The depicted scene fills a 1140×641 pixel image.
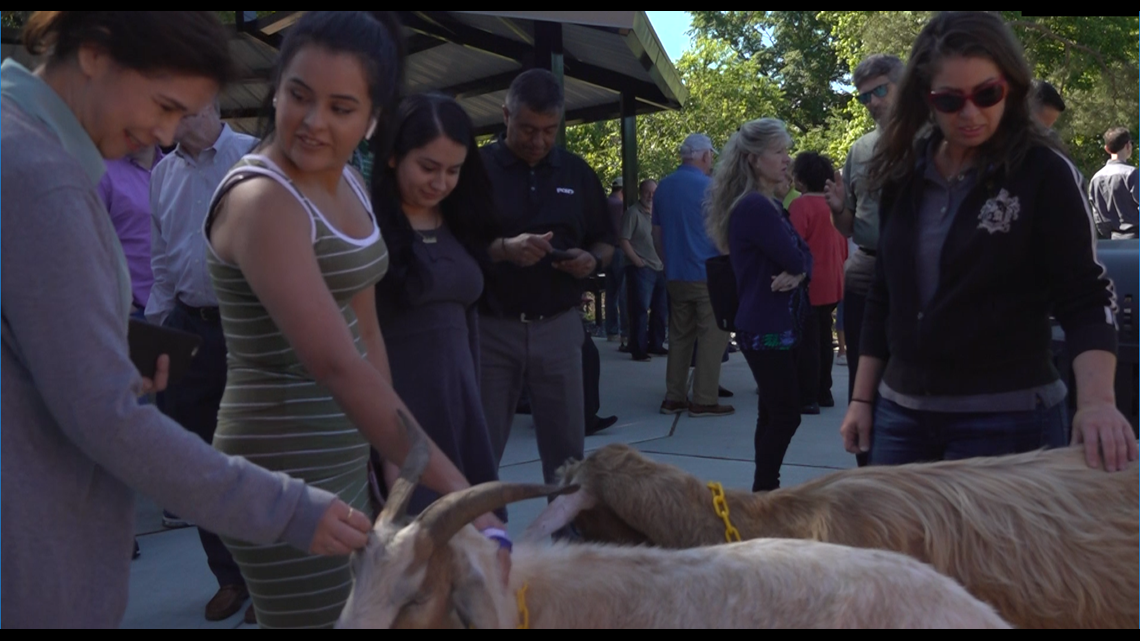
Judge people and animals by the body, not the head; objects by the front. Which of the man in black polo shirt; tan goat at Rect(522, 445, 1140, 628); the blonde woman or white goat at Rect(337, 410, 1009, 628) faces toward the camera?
the man in black polo shirt

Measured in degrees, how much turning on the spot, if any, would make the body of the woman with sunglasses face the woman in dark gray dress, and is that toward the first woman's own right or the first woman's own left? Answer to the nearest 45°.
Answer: approximately 45° to the first woman's own right

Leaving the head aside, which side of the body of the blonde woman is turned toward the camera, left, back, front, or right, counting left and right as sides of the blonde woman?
right

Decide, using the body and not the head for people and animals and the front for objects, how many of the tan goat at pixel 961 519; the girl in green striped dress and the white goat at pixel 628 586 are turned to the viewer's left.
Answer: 2

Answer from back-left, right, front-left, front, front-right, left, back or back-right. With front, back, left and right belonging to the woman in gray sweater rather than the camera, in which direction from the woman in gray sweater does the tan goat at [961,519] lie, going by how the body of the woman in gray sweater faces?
front

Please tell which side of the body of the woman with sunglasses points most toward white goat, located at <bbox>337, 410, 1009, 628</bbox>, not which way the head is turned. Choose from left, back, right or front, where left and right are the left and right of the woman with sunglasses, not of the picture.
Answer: front

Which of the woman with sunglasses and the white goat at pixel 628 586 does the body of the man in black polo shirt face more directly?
the white goat

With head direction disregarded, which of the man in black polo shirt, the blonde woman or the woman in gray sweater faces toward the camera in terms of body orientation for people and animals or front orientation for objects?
the man in black polo shirt

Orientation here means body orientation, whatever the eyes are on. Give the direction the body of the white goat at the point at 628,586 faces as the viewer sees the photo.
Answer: to the viewer's left

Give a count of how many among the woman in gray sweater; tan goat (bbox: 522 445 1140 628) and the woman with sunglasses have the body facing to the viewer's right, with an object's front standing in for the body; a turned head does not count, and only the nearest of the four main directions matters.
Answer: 1

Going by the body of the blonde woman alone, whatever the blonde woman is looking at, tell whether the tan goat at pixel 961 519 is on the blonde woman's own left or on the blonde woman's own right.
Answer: on the blonde woman's own right

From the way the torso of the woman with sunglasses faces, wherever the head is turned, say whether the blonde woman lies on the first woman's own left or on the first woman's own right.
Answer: on the first woman's own right

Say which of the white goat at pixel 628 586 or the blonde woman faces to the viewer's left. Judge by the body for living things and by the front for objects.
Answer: the white goat

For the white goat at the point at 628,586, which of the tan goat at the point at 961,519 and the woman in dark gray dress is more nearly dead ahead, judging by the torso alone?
the woman in dark gray dress

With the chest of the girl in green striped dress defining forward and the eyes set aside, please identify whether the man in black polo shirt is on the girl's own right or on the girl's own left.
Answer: on the girl's own left
